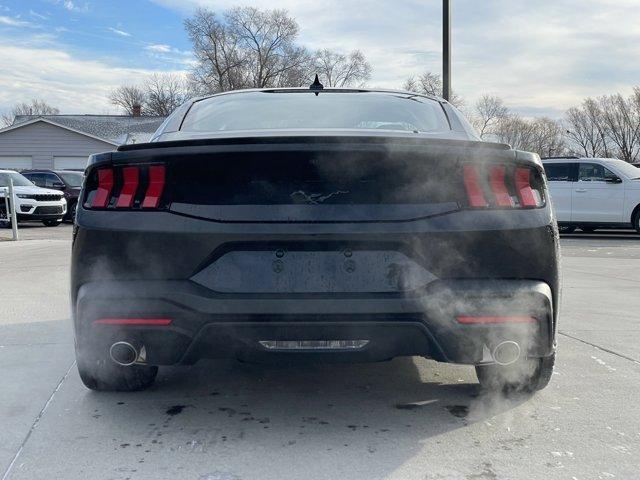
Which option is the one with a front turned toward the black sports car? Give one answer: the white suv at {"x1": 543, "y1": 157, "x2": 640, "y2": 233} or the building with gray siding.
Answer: the building with gray siding

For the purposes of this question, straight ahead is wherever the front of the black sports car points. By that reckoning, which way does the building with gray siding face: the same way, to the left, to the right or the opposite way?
the opposite way

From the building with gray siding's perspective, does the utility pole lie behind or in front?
in front

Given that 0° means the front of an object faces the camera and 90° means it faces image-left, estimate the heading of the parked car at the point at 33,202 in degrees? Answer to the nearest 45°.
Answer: approximately 315°

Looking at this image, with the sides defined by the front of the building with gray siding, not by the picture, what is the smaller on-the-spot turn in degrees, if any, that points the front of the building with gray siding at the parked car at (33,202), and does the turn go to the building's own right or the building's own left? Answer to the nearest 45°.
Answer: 0° — it already faces it

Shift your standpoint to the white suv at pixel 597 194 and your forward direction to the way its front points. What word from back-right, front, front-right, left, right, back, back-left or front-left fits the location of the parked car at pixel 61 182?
back

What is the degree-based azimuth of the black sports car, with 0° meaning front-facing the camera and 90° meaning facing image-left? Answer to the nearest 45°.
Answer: approximately 180°

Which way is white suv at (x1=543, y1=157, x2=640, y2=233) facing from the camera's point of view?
to the viewer's right

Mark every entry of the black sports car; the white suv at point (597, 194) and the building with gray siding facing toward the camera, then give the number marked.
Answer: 1
